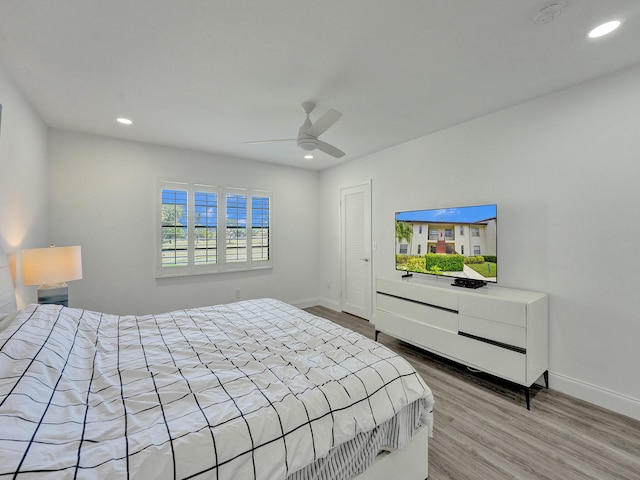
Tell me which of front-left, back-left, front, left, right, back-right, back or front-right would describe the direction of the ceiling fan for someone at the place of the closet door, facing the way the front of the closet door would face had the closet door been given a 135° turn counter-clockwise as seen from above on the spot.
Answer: right

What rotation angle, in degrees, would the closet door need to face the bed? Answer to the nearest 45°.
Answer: approximately 45° to its left

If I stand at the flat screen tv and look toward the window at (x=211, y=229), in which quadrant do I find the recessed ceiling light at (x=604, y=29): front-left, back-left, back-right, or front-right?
back-left

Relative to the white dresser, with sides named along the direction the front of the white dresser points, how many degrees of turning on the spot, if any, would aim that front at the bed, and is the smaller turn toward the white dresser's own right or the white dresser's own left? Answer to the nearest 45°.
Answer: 0° — it already faces it

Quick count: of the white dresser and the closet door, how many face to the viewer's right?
0

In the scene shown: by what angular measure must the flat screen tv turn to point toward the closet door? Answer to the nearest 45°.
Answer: approximately 90° to its right

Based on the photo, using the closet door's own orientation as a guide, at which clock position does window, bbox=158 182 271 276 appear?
The window is roughly at 1 o'clock from the closet door.

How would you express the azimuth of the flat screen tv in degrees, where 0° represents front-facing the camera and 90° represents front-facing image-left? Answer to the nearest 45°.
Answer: approximately 45°

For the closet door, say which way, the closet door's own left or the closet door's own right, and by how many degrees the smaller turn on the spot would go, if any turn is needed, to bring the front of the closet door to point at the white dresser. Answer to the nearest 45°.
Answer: approximately 90° to the closet door's own left

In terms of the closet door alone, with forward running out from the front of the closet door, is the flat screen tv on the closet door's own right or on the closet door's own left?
on the closet door's own left

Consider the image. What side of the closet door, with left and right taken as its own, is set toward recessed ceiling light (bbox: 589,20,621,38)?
left

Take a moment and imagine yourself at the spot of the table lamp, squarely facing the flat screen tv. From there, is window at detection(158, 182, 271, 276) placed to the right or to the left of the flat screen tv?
left
